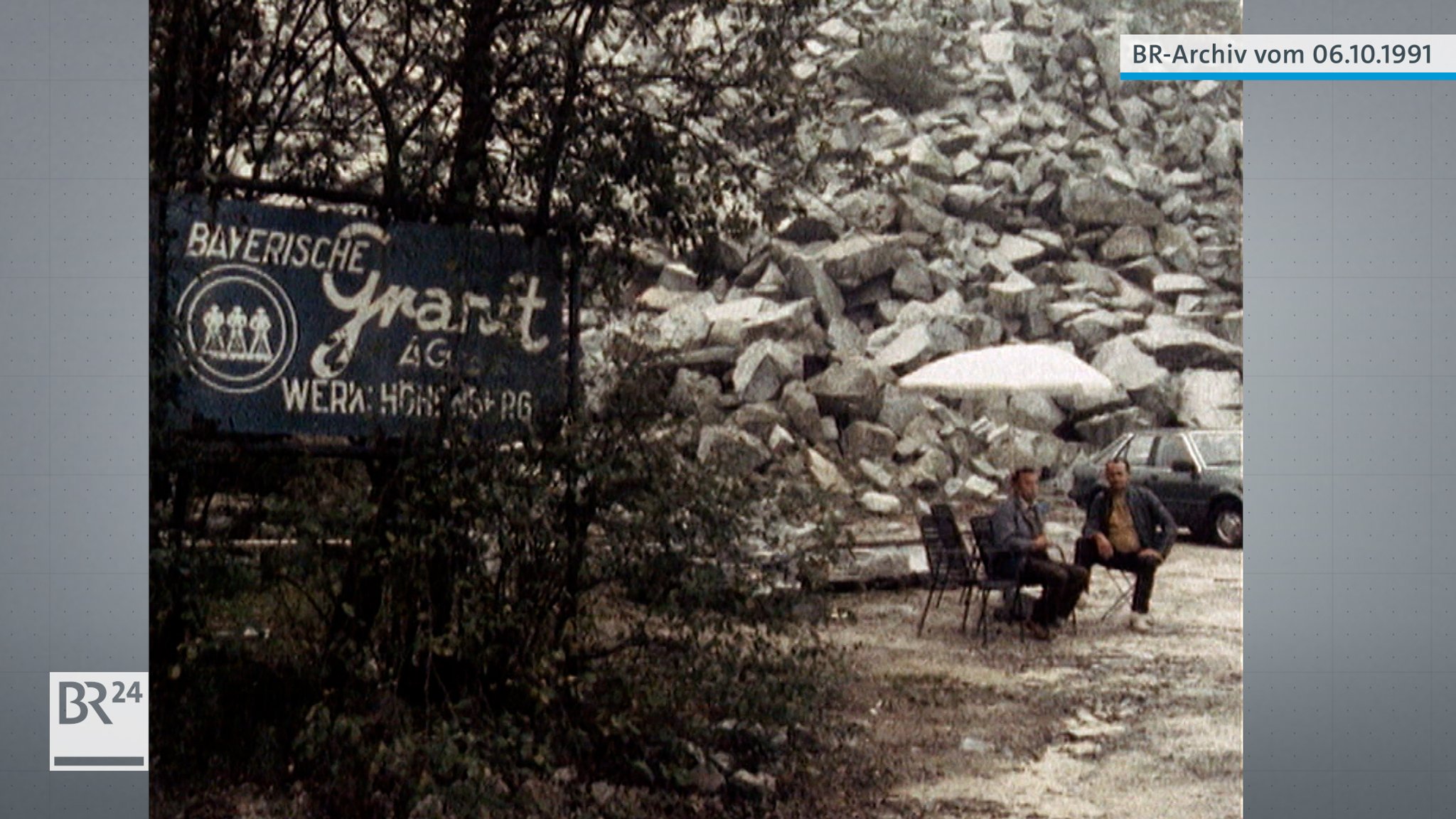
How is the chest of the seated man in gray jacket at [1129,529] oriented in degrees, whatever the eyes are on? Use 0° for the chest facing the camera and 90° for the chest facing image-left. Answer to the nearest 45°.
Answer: approximately 0°

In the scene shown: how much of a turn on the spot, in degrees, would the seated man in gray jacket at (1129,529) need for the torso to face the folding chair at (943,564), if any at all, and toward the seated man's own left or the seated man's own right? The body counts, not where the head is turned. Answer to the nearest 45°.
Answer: approximately 90° to the seated man's own right

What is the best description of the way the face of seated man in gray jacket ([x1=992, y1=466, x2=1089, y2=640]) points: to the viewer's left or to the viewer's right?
to the viewer's right

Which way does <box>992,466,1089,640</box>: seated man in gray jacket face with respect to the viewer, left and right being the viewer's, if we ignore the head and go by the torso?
facing the viewer and to the right of the viewer

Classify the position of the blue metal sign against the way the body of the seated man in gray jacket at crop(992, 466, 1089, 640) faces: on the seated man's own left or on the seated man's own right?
on the seated man's own right

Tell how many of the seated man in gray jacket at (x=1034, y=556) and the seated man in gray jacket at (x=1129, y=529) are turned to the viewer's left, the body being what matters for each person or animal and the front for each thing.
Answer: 0
